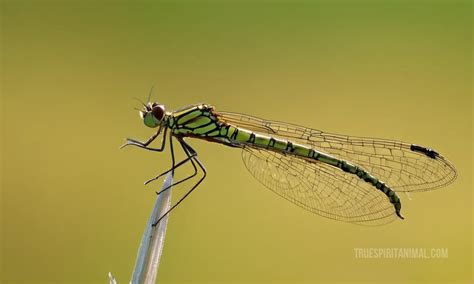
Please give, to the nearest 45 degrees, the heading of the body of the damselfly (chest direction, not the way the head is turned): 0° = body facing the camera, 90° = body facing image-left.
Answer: approximately 90°
